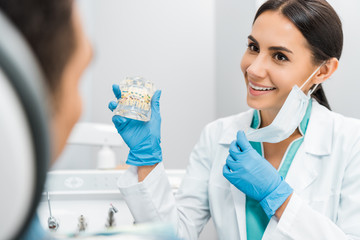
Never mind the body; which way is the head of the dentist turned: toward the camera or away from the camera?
toward the camera

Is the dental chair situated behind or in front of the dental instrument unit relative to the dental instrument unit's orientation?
in front

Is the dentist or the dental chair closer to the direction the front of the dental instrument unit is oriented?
the dental chair

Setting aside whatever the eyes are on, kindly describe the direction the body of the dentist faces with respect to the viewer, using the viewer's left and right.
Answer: facing the viewer and to the left of the viewer

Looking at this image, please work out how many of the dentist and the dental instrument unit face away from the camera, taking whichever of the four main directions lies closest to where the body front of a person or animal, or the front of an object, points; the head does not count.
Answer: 0

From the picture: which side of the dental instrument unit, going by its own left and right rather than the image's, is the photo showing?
front

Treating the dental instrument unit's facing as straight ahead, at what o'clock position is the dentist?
The dentist is roughly at 10 o'clock from the dental instrument unit.

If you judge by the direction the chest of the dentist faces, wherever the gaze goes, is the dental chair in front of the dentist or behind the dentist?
in front

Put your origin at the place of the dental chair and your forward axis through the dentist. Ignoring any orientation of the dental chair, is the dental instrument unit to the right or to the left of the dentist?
left
